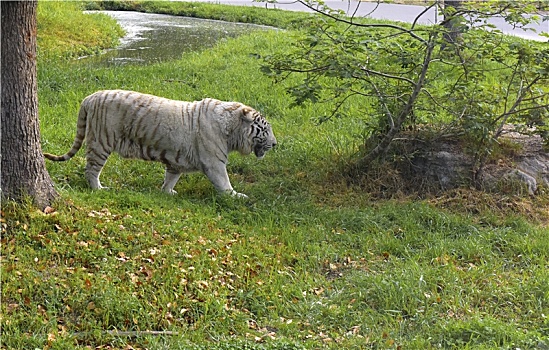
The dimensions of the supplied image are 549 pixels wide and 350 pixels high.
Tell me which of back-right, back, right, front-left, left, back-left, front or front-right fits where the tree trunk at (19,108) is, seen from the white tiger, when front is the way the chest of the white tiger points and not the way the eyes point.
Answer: back-right

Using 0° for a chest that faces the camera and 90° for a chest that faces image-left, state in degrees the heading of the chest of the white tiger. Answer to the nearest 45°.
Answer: approximately 270°
